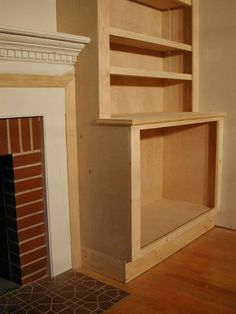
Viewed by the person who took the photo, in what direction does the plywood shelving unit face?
facing the viewer and to the right of the viewer

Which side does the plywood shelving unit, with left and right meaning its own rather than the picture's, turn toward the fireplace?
right
